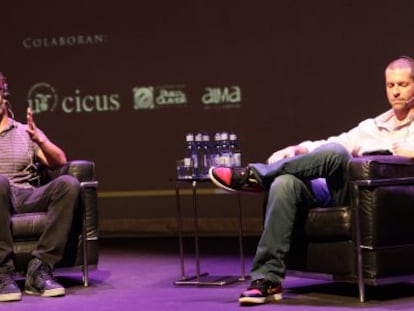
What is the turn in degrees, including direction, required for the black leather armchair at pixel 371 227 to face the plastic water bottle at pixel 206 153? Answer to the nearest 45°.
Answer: approximately 90° to its right

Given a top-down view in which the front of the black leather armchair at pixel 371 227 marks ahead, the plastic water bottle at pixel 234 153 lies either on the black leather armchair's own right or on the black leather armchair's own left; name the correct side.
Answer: on the black leather armchair's own right

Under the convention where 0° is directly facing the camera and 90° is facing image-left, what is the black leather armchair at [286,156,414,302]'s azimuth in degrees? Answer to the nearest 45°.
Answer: approximately 45°

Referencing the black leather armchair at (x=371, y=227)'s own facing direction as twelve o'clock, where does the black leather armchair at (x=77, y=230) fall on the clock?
the black leather armchair at (x=77, y=230) is roughly at 2 o'clock from the black leather armchair at (x=371, y=227).

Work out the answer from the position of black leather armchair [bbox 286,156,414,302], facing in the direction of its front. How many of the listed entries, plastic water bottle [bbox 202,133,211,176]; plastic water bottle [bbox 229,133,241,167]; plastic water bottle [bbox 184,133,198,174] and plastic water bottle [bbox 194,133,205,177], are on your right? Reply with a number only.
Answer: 4
